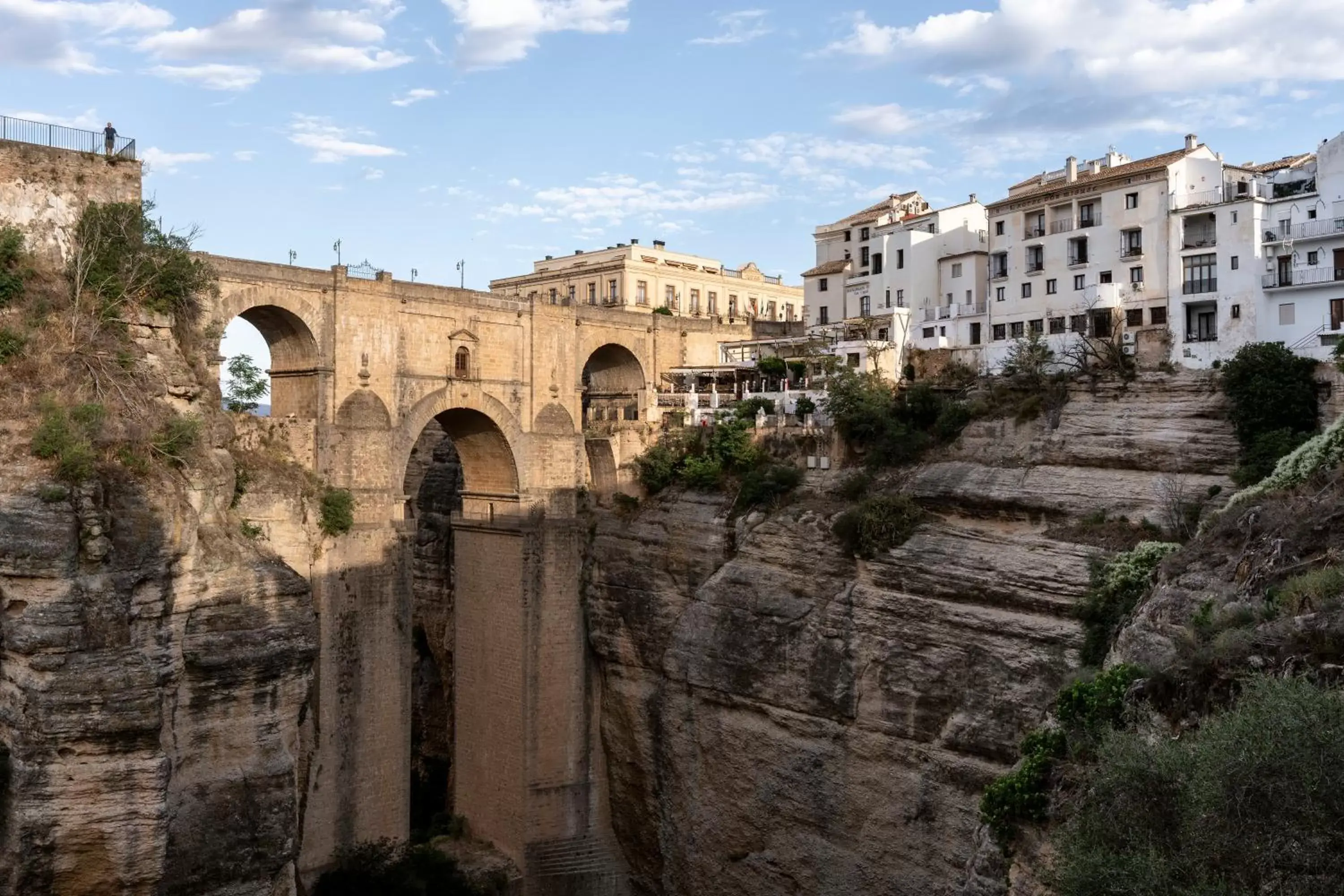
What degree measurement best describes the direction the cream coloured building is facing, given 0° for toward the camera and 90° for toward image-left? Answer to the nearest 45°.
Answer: approximately 315°

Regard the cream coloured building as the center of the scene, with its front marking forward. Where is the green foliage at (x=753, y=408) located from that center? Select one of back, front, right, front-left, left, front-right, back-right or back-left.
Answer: front-right

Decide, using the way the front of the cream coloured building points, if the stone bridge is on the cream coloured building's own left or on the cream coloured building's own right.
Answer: on the cream coloured building's own right

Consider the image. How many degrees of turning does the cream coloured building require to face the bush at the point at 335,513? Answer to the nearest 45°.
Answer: approximately 45° to its right

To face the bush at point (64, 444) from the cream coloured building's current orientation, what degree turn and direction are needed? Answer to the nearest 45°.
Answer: approximately 45° to its right

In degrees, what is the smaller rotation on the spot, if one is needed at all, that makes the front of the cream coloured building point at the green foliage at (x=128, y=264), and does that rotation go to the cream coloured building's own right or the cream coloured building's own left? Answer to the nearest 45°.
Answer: approximately 45° to the cream coloured building's own right

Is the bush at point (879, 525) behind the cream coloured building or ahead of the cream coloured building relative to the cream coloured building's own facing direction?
ahead
